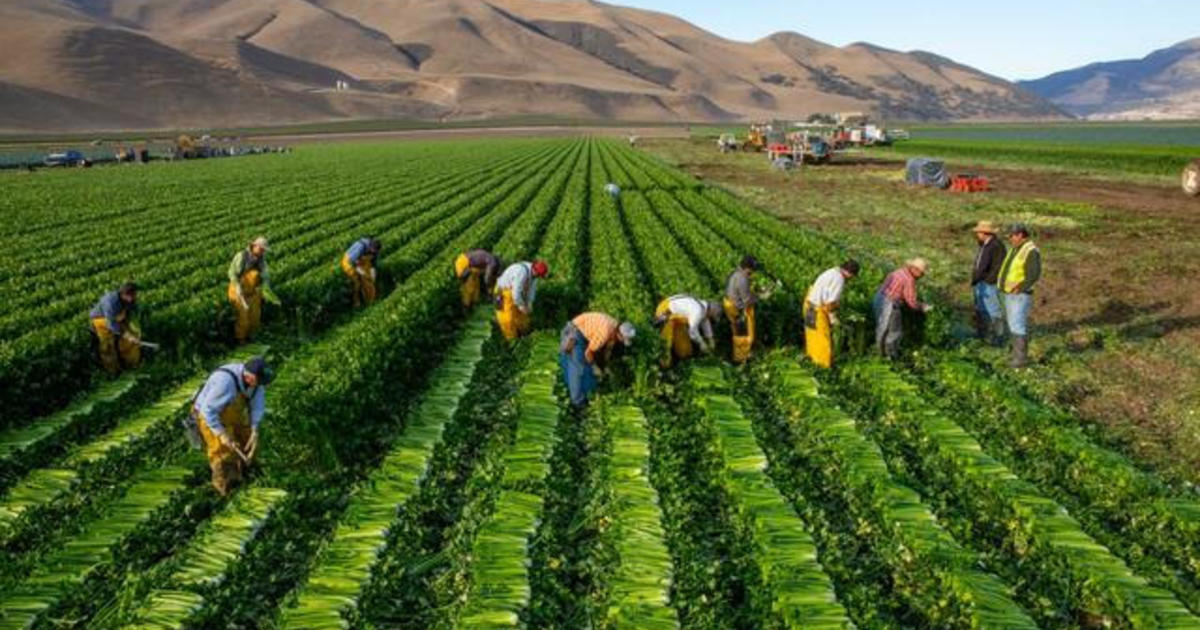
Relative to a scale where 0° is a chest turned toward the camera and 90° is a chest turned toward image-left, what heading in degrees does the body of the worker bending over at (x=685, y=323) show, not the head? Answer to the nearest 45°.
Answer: approximately 270°

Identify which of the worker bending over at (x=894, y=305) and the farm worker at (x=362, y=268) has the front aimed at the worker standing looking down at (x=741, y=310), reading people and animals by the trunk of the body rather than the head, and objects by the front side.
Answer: the farm worker

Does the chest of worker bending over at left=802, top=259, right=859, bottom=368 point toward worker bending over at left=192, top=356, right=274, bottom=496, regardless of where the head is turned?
no

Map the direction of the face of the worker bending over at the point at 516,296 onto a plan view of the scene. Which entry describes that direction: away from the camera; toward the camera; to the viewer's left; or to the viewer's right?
to the viewer's right

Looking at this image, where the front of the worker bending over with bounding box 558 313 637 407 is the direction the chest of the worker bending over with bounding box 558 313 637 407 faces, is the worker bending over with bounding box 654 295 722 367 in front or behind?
in front

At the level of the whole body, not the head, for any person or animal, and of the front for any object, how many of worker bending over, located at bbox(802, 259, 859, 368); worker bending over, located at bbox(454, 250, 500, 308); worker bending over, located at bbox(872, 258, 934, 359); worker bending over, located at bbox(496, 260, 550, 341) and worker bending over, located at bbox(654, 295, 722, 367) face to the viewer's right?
5

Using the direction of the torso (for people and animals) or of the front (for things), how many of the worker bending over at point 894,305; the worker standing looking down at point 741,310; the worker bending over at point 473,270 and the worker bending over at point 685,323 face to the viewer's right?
4

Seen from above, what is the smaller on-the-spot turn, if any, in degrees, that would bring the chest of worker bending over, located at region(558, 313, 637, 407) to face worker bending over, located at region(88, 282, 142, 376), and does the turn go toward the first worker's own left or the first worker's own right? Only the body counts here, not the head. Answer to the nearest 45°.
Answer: approximately 180°

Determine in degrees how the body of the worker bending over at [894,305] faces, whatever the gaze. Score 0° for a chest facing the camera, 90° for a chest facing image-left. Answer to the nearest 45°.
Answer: approximately 270°

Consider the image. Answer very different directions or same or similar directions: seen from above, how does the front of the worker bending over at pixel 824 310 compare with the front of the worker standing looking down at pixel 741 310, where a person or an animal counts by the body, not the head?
same or similar directions

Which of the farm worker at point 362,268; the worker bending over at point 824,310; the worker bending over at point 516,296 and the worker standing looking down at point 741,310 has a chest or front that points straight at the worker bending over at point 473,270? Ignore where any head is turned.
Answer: the farm worker

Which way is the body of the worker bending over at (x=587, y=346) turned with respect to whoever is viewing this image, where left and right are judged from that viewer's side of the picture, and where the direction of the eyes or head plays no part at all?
facing to the right of the viewer

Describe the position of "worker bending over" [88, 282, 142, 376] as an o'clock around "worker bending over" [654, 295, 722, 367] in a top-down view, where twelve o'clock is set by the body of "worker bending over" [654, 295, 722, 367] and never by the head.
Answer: "worker bending over" [88, 282, 142, 376] is roughly at 6 o'clock from "worker bending over" [654, 295, 722, 367].

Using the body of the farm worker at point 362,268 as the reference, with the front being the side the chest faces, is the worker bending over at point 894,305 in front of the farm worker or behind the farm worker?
in front

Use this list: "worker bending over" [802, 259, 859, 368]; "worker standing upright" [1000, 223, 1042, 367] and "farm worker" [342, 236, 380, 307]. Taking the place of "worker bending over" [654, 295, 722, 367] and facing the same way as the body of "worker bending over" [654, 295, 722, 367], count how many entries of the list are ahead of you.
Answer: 2

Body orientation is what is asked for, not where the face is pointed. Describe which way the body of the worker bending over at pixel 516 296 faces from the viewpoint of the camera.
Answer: to the viewer's right

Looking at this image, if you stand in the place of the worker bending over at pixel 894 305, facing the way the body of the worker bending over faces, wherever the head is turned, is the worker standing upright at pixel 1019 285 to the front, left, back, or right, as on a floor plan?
front

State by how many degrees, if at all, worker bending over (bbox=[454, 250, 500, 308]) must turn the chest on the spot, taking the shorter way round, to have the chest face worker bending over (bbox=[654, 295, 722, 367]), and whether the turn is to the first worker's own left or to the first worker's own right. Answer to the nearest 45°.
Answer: approximately 45° to the first worker's own right

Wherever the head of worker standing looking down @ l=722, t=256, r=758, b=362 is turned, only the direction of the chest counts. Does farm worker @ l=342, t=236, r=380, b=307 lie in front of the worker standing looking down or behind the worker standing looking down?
behind

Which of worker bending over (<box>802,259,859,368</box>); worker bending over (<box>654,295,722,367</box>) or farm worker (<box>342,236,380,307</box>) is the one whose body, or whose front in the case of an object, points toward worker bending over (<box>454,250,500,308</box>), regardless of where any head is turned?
the farm worker

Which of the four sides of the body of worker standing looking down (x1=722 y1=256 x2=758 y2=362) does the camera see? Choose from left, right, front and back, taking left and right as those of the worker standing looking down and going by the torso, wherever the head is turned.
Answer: right

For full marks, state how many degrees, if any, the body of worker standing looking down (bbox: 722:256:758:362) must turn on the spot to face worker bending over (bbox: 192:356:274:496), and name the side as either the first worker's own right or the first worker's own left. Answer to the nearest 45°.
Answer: approximately 135° to the first worker's own right
